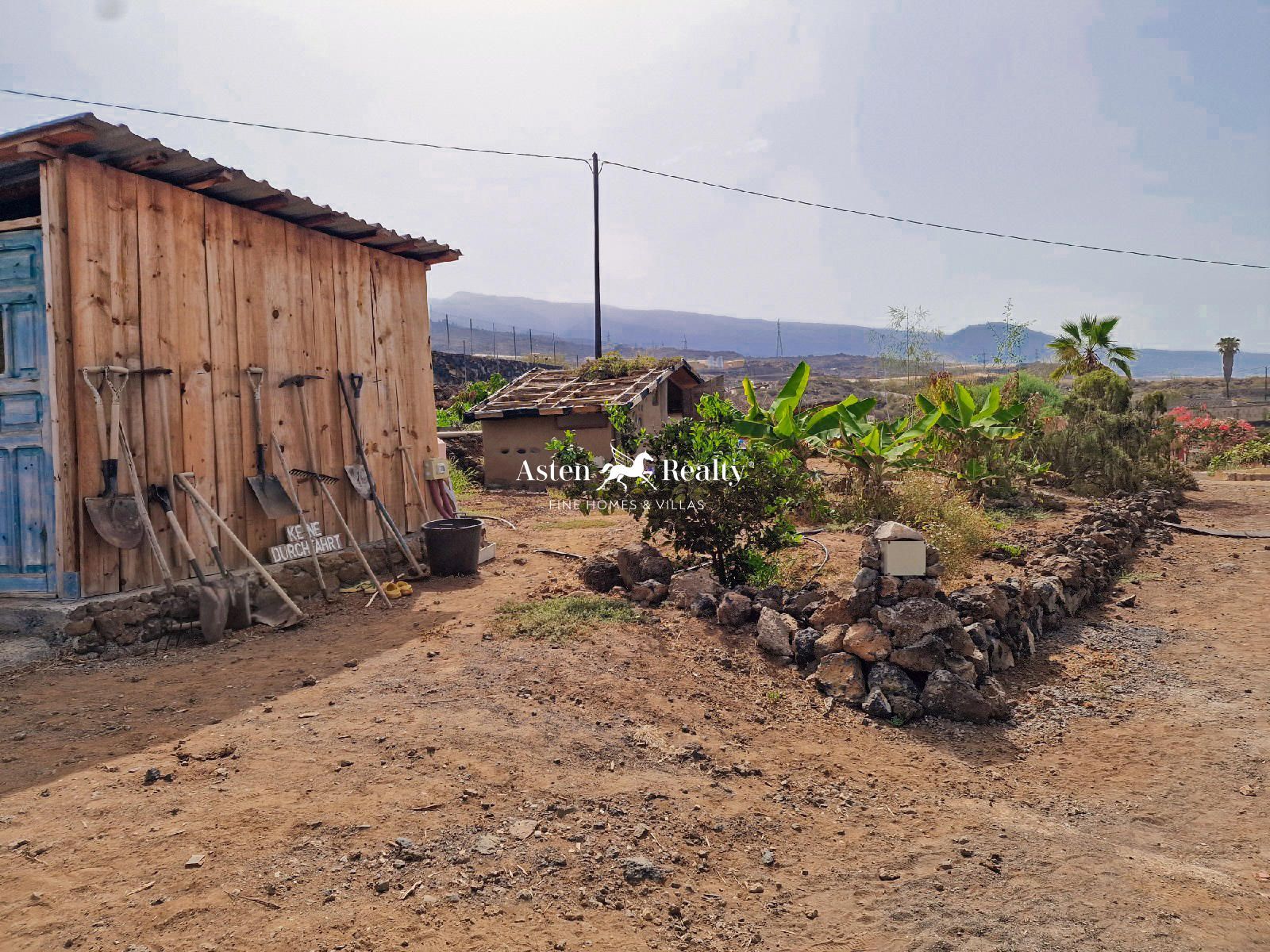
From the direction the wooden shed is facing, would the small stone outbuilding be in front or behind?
behind

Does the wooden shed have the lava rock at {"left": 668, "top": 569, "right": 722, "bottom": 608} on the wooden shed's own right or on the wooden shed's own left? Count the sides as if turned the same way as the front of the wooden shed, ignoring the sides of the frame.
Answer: on the wooden shed's own left

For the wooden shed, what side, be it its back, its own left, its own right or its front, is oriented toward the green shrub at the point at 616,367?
back

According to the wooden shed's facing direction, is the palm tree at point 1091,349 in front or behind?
behind

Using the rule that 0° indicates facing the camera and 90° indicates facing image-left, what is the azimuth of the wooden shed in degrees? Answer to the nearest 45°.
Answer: approximately 45°

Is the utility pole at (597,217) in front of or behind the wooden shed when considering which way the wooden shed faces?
behind

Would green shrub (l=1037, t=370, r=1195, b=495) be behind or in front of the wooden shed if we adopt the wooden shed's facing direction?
behind
